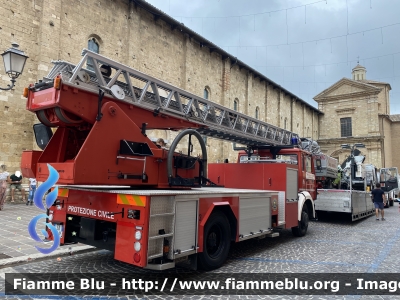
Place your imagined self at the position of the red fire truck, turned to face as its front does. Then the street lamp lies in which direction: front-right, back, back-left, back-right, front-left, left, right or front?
left

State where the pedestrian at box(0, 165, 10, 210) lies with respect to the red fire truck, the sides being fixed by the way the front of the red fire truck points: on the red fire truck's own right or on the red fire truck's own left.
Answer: on the red fire truck's own left

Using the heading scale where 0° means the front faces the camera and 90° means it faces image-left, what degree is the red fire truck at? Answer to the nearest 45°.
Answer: approximately 225°

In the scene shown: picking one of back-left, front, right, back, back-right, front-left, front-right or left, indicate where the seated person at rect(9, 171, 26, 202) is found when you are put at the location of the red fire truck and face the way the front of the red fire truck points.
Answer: left
